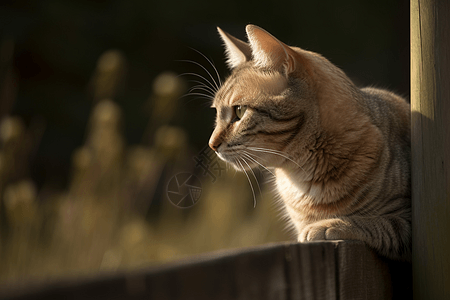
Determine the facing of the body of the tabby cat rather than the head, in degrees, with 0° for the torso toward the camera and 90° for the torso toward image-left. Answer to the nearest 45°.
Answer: approximately 90°
